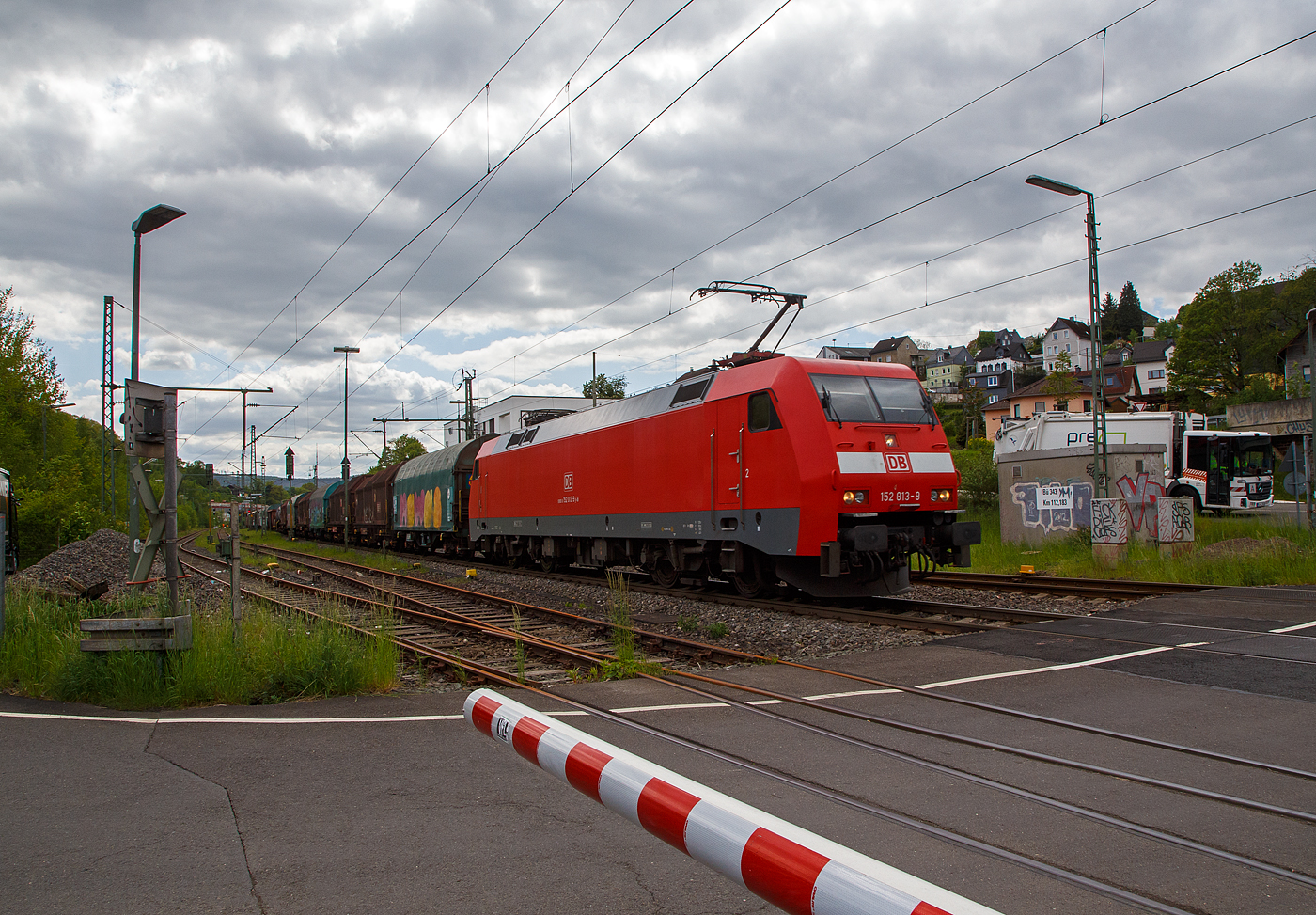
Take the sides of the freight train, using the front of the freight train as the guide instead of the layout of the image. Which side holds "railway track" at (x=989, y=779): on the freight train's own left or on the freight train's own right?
on the freight train's own right

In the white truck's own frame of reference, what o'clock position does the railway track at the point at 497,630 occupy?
The railway track is roughly at 2 o'clock from the white truck.

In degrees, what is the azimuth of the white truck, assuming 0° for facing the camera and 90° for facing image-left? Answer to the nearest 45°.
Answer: approximately 315°

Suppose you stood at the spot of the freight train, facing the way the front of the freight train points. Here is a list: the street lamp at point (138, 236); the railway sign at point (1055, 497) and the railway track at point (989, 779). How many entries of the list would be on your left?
1

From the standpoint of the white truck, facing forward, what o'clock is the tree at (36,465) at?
The tree is roughly at 4 o'clock from the white truck.

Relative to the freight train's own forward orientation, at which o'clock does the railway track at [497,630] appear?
The railway track is roughly at 4 o'clock from the freight train.

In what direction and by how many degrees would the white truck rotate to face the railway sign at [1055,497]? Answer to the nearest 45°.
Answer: approximately 45° to its right

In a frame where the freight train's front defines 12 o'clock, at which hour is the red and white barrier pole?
The red and white barrier pole is roughly at 2 o'clock from the freight train.

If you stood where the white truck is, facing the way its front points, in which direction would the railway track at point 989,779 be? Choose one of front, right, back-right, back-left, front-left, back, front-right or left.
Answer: front-right
